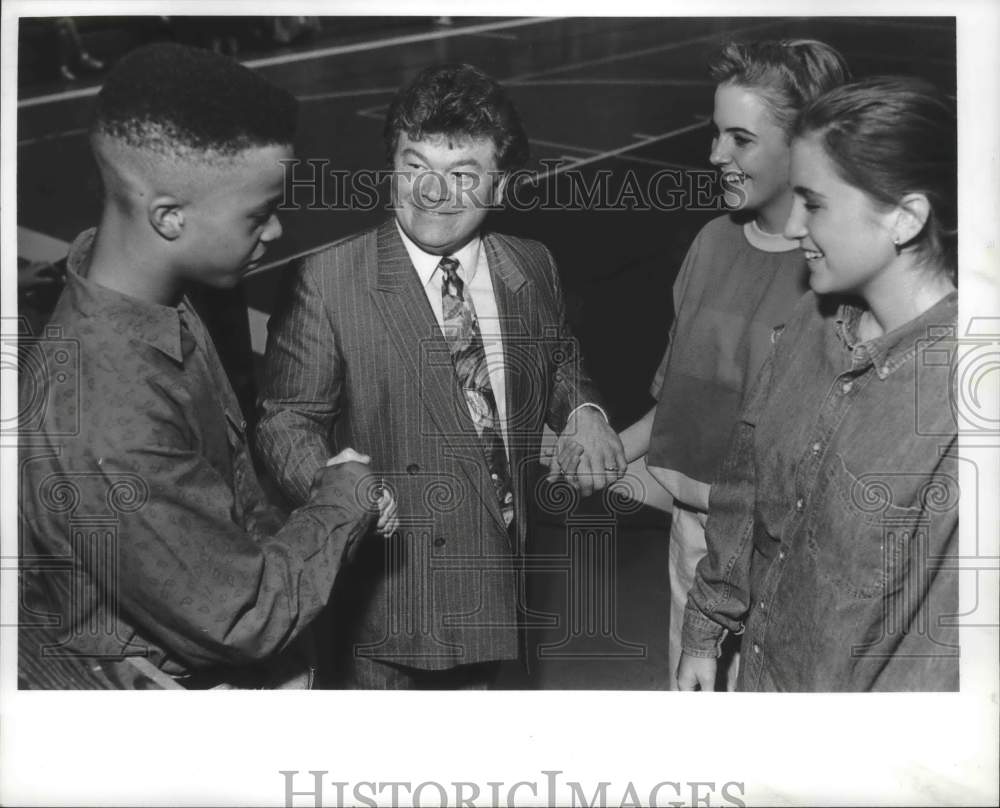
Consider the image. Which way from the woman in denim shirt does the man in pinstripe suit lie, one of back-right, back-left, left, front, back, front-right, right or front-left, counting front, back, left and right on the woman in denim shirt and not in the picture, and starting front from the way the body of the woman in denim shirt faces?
front-right

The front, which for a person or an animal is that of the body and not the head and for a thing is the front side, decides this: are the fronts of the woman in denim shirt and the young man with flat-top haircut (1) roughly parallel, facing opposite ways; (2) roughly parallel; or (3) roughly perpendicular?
roughly parallel, facing opposite ways

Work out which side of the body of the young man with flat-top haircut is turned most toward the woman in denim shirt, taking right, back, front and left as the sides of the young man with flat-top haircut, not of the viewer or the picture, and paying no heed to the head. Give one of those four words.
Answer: front

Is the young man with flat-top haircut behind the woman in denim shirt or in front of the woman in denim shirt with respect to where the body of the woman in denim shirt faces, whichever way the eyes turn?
in front

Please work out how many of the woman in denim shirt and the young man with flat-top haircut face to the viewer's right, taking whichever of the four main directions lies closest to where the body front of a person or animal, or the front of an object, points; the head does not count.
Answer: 1

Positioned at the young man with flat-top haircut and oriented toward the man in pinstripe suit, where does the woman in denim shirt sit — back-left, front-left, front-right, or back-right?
front-right

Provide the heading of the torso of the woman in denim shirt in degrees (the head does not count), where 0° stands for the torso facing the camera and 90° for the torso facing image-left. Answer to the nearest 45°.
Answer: approximately 45°

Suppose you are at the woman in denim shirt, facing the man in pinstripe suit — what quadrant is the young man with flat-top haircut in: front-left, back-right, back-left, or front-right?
front-left

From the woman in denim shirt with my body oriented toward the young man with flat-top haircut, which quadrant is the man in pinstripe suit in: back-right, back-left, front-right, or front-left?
front-right

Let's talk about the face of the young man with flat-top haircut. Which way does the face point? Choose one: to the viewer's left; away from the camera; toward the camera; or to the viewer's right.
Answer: to the viewer's right

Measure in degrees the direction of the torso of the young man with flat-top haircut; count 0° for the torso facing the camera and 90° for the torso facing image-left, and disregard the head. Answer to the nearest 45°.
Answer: approximately 270°

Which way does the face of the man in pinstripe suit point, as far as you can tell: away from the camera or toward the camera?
toward the camera
